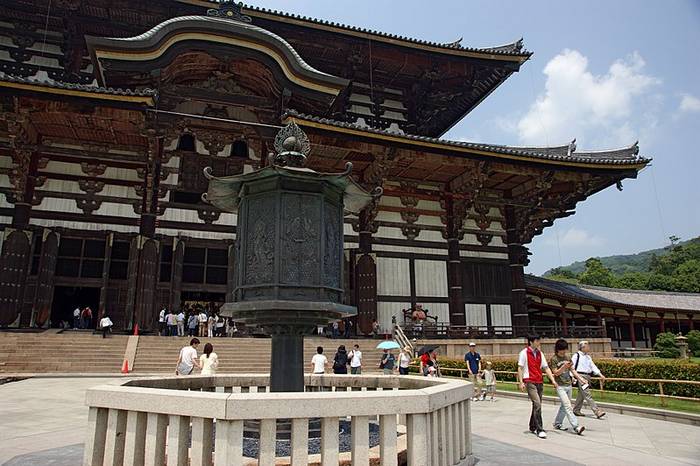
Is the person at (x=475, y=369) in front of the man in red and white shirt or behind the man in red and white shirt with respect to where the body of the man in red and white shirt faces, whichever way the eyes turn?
behind

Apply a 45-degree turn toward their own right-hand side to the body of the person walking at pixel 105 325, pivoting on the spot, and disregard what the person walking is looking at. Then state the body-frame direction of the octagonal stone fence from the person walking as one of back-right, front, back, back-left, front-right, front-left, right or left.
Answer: back-right

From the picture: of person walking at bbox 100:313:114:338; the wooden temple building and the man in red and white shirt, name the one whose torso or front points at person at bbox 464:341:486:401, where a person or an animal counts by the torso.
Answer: the wooden temple building

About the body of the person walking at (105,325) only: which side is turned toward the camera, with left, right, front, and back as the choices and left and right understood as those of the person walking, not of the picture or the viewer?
back

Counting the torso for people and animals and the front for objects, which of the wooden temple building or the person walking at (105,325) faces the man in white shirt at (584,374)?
the wooden temple building

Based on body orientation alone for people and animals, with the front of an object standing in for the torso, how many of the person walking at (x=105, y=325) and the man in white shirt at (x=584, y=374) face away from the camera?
1
